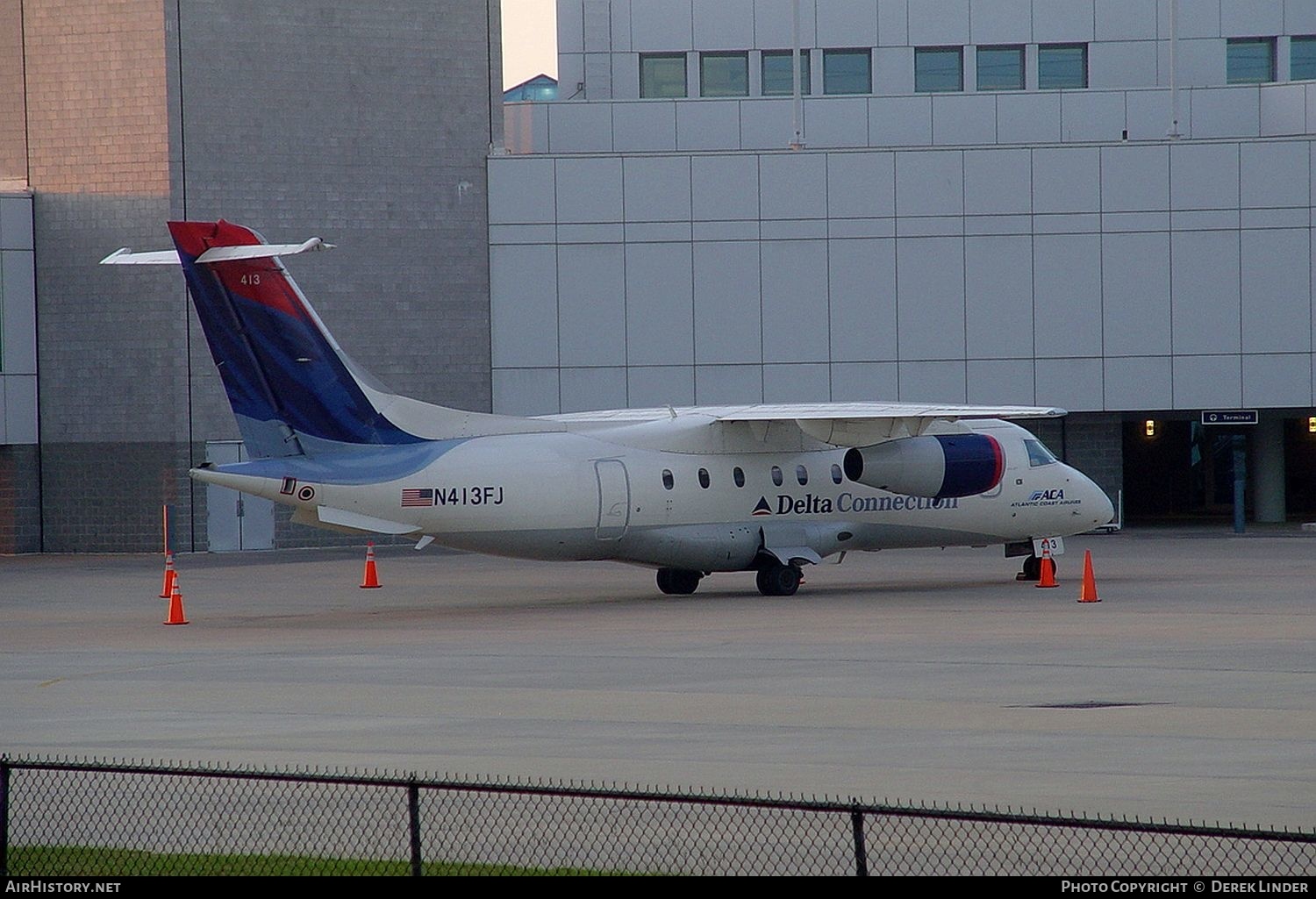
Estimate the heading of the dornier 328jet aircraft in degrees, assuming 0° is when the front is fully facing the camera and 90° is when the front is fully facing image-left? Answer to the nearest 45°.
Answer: approximately 225°

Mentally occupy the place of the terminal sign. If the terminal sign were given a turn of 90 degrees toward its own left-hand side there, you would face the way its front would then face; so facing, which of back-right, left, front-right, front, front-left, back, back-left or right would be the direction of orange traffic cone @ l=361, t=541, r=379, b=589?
back-right

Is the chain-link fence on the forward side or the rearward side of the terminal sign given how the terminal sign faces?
on the forward side

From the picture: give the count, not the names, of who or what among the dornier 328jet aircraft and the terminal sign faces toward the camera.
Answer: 1

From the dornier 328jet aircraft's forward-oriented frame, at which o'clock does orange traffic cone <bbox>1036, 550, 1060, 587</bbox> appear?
The orange traffic cone is roughly at 1 o'clock from the dornier 328jet aircraft.

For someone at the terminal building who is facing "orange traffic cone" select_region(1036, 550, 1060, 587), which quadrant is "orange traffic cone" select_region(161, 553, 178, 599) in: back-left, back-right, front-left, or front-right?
front-right

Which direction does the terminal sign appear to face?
toward the camera

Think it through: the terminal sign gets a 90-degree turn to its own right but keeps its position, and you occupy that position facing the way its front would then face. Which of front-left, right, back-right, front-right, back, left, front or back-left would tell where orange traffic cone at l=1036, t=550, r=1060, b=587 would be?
left

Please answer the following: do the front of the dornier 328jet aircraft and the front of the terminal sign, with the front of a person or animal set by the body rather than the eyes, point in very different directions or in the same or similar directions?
very different directions

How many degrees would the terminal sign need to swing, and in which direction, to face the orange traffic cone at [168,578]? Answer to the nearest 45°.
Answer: approximately 45° to its right

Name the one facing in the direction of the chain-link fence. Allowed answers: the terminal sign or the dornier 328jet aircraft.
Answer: the terminal sign

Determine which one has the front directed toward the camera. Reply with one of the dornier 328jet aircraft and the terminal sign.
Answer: the terminal sign
